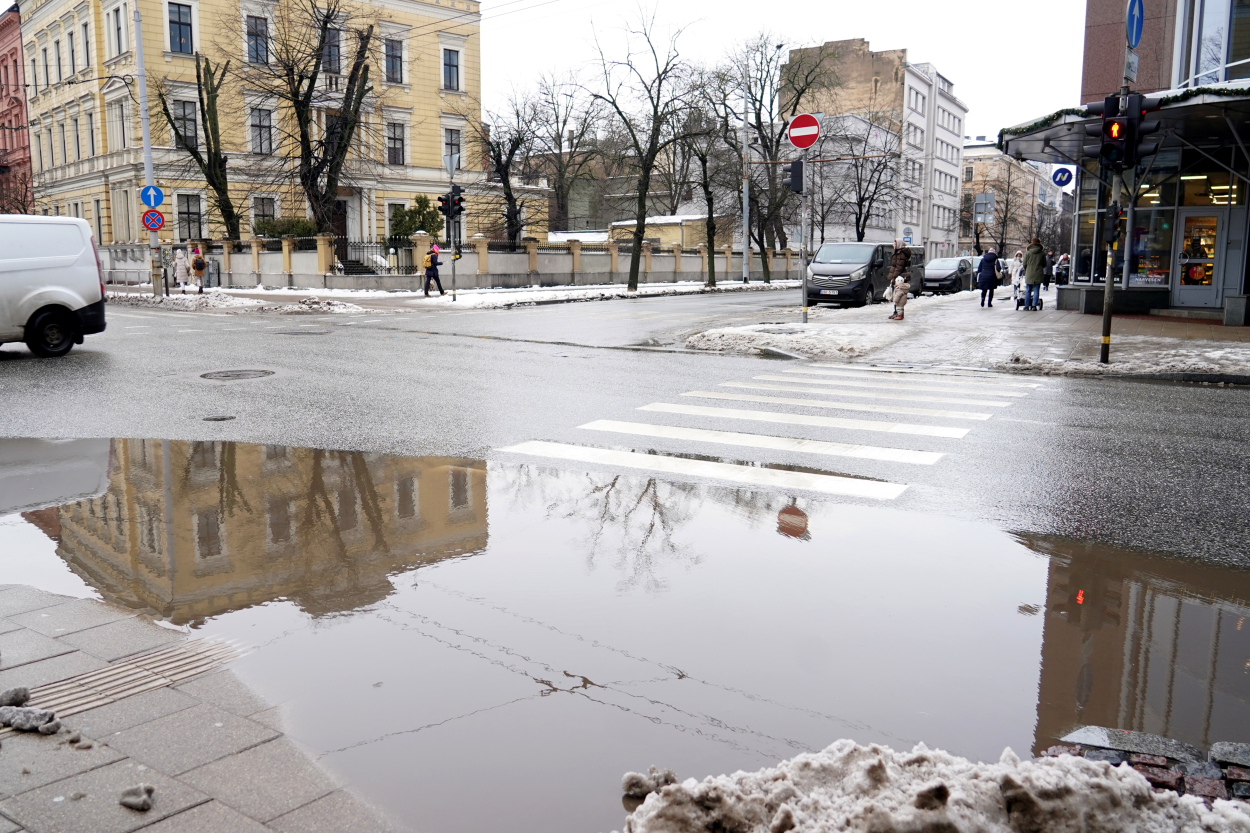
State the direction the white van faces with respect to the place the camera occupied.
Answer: facing to the left of the viewer

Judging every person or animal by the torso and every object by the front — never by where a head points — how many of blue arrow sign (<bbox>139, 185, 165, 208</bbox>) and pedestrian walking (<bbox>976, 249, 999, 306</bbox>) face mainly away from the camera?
1

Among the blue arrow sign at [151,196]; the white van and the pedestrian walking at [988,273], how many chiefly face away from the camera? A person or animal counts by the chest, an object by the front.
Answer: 1

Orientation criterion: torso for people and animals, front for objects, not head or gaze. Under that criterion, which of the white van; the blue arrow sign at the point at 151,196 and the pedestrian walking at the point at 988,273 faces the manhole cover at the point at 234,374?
the blue arrow sign

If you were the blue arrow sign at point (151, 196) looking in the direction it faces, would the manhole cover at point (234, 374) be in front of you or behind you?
in front

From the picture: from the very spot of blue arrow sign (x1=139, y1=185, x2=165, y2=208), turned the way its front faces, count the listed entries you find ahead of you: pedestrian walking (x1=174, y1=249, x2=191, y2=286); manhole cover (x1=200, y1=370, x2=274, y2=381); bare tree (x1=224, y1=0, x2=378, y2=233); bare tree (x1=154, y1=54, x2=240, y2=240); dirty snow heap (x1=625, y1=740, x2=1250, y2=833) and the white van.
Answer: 3

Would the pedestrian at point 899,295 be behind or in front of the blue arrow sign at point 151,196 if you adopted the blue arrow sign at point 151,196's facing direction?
in front

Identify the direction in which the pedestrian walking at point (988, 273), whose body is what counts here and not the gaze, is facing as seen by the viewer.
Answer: away from the camera

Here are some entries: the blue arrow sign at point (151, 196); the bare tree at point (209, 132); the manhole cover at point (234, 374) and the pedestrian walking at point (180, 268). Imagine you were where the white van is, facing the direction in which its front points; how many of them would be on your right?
3

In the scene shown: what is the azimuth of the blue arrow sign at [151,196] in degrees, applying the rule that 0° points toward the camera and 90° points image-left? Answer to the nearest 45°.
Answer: approximately 0°
